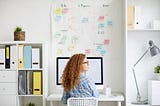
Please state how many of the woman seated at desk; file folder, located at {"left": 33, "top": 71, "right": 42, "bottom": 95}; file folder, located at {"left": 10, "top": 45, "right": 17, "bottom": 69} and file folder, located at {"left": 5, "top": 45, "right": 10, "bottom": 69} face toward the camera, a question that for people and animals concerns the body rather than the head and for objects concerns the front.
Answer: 3

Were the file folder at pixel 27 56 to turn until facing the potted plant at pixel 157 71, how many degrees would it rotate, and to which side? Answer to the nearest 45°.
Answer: approximately 90° to its left

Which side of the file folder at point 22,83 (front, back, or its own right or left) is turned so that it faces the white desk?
left

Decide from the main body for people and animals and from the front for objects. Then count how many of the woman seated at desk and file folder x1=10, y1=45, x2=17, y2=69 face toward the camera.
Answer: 1

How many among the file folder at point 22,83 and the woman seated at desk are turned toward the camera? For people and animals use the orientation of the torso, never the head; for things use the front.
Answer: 1

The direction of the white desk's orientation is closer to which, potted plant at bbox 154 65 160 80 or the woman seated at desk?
the woman seated at desk

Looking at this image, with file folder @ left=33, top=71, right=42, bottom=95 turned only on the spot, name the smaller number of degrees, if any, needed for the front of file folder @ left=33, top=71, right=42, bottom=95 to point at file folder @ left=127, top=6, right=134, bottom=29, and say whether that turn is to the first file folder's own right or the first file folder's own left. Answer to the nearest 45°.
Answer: approximately 90° to the first file folder's own left

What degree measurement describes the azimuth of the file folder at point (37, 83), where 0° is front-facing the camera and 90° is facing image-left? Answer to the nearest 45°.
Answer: approximately 0°

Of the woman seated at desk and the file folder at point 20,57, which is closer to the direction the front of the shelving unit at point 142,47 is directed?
the woman seated at desk

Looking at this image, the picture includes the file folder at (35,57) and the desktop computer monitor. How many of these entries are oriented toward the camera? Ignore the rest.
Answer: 2
